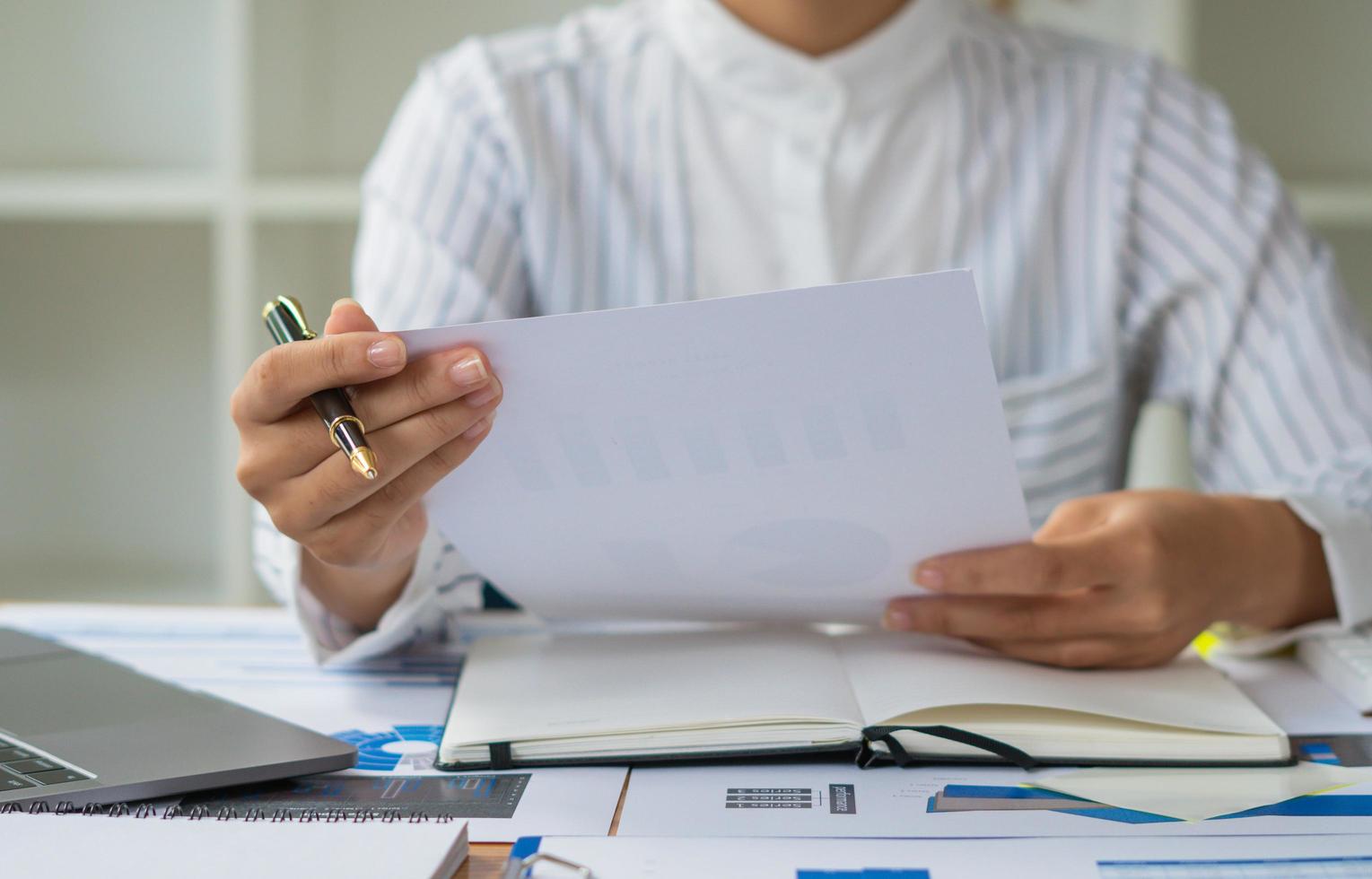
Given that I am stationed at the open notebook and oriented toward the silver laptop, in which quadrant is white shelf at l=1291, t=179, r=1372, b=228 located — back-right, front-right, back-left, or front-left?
back-right

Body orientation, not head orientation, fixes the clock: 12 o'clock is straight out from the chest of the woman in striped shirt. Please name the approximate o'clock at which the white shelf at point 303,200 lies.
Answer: The white shelf is roughly at 4 o'clock from the woman in striped shirt.

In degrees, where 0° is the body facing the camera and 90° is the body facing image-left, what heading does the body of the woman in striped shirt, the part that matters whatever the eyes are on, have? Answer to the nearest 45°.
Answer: approximately 0°

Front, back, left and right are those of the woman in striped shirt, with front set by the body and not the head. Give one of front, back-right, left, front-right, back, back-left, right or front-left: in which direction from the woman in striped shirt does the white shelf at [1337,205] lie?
back-left
